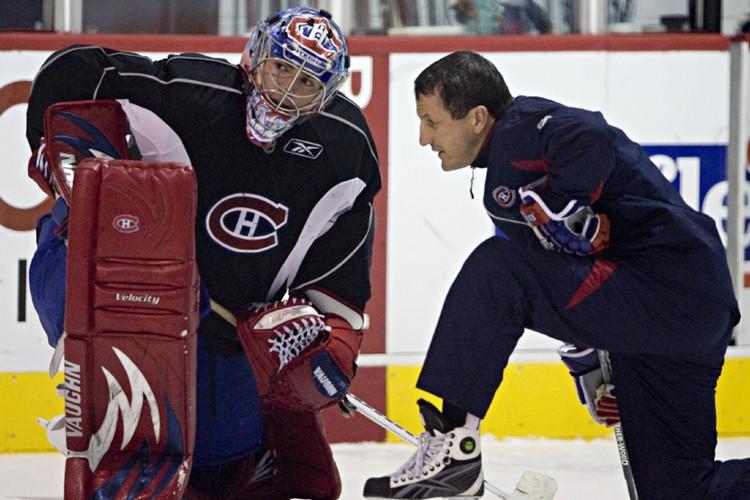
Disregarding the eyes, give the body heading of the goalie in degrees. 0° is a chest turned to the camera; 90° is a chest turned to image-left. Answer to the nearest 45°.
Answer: approximately 0°

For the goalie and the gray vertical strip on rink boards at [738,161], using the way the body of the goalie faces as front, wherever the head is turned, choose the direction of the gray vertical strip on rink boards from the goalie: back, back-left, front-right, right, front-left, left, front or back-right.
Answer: back-left
